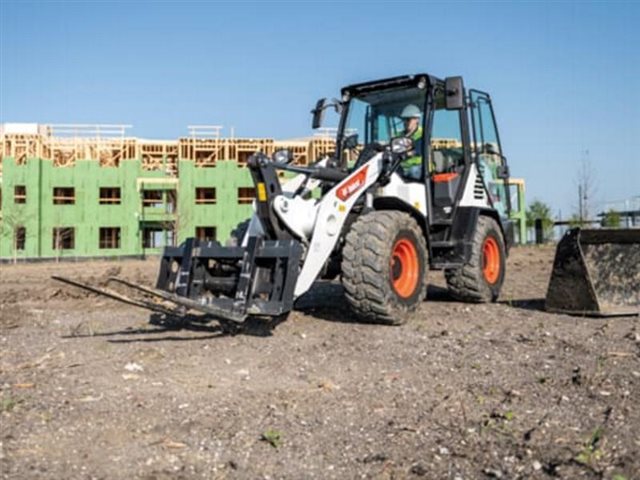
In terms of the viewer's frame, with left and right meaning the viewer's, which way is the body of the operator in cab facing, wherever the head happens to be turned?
facing the viewer and to the left of the viewer

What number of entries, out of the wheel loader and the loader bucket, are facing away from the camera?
0

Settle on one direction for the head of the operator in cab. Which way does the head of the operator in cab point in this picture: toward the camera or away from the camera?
toward the camera
